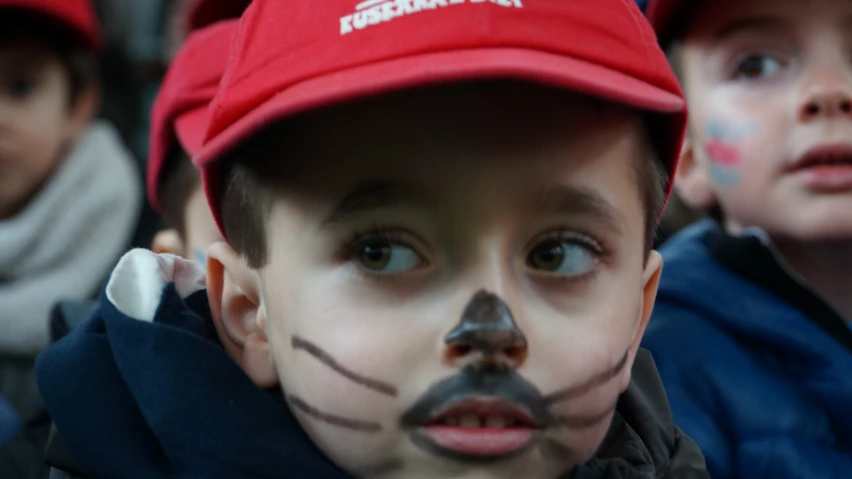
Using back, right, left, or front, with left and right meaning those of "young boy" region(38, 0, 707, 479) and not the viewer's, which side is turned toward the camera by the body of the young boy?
front

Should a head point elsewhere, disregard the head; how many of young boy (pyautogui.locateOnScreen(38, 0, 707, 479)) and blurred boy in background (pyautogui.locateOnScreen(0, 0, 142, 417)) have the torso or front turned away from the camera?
0

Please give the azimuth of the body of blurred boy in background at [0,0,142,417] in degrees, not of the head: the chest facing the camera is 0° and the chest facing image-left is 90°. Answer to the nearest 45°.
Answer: approximately 45°

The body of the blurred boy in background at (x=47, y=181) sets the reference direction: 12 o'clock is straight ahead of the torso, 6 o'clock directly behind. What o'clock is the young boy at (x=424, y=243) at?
The young boy is roughly at 10 o'clock from the blurred boy in background.

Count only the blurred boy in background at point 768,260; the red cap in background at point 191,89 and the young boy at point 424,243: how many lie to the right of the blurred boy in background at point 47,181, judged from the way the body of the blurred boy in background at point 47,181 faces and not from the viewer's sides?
0

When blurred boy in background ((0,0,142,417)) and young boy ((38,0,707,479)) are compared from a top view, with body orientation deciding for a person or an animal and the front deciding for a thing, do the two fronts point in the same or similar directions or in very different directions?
same or similar directions

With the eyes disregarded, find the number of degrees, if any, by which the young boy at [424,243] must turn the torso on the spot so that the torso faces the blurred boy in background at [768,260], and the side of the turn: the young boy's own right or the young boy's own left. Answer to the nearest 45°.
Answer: approximately 135° to the young boy's own left

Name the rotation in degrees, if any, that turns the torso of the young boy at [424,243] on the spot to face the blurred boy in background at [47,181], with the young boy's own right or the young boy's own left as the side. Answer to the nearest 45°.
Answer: approximately 135° to the young boy's own right

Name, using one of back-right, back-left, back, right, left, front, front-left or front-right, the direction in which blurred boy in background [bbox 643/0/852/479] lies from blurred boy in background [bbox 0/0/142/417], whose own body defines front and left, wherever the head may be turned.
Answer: left

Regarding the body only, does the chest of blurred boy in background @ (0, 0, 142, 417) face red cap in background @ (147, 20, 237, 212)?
no
